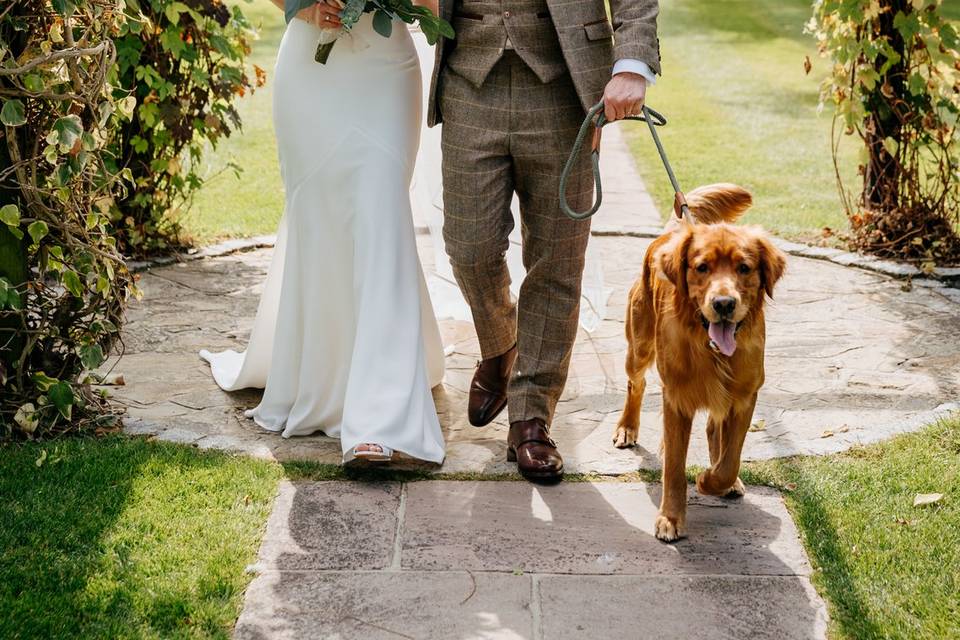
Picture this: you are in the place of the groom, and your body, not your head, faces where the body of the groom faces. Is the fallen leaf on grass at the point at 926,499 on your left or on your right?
on your left

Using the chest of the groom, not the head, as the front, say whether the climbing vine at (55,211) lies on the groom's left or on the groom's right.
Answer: on the groom's right

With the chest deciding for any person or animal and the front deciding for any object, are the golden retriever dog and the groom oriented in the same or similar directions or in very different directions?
same or similar directions

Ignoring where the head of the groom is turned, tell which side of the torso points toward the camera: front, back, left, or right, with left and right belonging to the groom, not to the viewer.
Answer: front

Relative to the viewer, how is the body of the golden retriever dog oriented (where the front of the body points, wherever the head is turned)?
toward the camera

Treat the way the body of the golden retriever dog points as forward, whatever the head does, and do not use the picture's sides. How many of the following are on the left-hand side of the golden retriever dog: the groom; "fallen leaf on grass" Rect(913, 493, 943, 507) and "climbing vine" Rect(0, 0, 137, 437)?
1

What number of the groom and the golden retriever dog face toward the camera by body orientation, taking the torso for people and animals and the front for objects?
2

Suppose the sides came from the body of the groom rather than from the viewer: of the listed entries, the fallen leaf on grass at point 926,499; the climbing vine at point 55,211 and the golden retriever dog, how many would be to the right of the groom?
1

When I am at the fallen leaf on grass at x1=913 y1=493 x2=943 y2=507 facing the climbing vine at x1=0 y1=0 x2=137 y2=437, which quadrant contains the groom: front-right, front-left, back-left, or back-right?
front-right

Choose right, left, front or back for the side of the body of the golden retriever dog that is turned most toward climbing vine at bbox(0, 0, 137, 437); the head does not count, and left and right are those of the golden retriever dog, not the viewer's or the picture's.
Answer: right

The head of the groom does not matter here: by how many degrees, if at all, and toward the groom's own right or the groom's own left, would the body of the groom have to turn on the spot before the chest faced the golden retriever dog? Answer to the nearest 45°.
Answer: approximately 45° to the groom's own left
